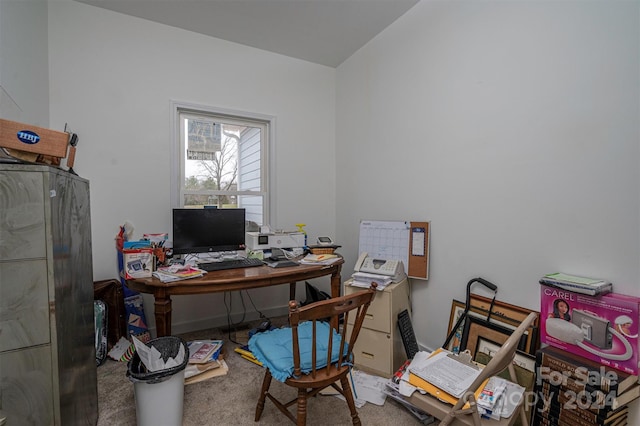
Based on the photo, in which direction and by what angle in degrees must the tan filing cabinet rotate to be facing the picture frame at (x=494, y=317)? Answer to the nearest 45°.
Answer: approximately 135° to its left

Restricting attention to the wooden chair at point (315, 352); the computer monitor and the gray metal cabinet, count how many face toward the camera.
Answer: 2

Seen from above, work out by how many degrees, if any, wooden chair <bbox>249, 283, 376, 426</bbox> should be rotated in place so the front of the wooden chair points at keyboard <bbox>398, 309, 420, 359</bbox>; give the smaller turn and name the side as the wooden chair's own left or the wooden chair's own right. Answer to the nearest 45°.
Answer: approximately 90° to the wooden chair's own right

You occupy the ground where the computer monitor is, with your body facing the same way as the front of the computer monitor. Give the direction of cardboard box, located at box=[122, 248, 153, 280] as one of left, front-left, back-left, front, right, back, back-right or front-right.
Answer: front-right

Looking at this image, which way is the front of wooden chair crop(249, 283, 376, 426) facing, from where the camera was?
facing away from the viewer and to the left of the viewer

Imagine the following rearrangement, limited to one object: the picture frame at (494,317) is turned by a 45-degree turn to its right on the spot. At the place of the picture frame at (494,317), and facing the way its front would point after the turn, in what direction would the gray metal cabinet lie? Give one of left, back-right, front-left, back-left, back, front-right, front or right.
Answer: front-left

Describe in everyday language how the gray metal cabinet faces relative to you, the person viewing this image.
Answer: facing the viewer

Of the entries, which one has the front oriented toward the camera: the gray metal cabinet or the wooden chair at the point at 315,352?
the gray metal cabinet

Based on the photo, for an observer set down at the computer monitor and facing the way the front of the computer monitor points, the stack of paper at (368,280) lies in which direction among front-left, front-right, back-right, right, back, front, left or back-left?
front-left

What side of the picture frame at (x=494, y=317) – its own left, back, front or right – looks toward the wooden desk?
front

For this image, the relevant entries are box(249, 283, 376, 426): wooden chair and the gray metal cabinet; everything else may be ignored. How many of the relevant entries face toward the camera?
1

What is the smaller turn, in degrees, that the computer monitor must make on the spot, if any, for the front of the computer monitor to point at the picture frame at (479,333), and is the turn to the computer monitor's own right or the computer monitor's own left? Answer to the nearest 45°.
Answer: approximately 45° to the computer monitor's own left

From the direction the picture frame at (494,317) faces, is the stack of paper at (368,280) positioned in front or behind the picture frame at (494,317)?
in front

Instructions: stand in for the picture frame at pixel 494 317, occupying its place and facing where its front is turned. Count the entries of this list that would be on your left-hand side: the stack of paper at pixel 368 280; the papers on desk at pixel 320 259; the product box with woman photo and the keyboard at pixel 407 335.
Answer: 1
